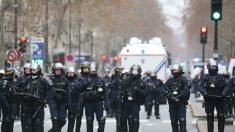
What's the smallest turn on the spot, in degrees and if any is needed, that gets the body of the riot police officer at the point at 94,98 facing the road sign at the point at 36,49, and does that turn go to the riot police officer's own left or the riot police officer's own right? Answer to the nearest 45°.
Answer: approximately 180°

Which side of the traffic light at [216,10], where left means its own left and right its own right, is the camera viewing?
front

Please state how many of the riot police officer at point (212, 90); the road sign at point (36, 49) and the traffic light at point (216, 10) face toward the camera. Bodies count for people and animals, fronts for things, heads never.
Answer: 3

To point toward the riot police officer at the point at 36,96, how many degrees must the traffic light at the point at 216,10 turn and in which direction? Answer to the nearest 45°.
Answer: approximately 45° to its right

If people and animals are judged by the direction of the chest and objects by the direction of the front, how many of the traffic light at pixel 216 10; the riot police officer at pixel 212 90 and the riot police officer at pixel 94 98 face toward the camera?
3

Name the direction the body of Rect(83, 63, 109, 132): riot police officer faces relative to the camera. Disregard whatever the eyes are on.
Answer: toward the camera

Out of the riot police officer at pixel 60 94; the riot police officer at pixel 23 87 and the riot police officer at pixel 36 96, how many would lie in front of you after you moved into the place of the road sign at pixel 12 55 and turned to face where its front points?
3

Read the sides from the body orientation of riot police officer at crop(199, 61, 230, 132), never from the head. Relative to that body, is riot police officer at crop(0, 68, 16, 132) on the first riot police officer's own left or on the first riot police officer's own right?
on the first riot police officer's own right

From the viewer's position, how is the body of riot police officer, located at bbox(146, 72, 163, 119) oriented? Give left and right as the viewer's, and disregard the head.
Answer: facing the viewer
